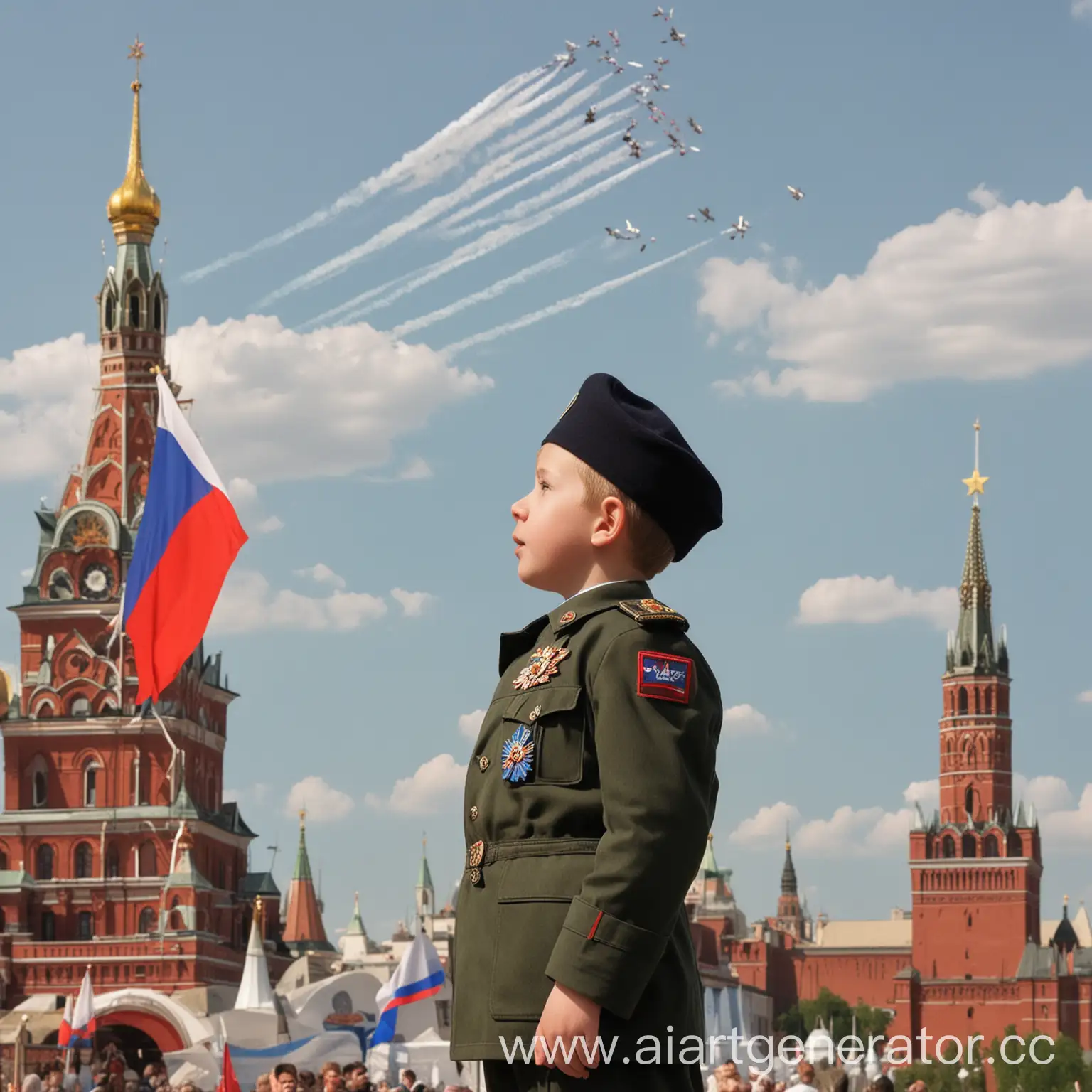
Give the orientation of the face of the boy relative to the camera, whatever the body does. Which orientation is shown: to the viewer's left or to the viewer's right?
to the viewer's left

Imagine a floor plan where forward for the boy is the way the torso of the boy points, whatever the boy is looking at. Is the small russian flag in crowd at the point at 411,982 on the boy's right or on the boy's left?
on the boy's right

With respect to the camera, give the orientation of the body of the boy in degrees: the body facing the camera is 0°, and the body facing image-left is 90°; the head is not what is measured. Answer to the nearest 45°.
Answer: approximately 90°
